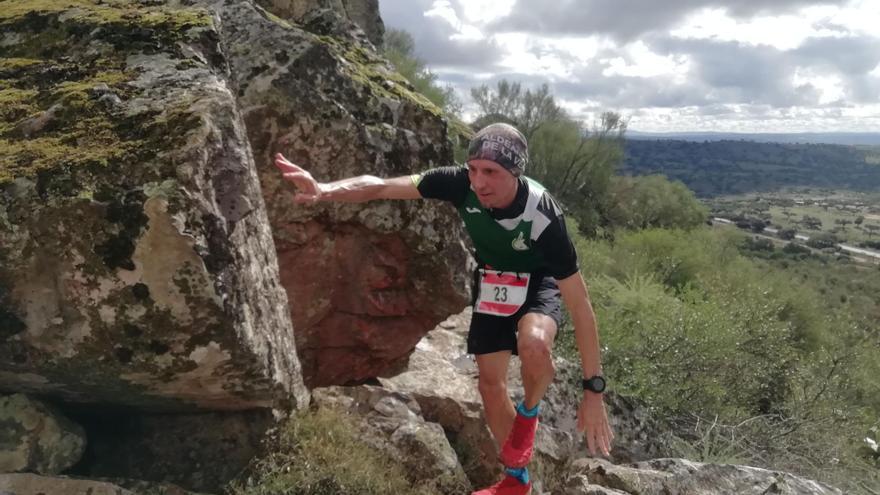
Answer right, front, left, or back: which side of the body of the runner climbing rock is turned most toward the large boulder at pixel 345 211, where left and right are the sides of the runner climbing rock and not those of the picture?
right

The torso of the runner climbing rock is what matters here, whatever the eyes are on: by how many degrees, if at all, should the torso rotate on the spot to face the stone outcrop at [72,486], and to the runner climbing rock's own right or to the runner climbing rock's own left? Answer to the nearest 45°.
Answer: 0° — they already face it

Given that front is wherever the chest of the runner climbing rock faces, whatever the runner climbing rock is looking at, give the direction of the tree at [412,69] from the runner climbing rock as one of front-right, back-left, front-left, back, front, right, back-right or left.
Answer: back-right

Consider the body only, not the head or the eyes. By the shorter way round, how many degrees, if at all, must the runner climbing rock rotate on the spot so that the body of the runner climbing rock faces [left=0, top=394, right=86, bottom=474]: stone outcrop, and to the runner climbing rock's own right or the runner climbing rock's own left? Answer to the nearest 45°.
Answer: approximately 45° to the runner climbing rock's own right
